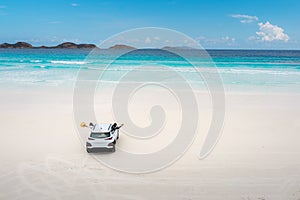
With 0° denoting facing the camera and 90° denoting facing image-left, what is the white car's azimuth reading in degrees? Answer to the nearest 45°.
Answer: approximately 180°
